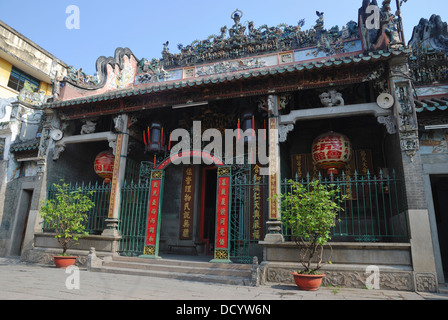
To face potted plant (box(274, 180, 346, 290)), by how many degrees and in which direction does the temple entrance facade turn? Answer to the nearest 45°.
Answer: approximately 45° to its left

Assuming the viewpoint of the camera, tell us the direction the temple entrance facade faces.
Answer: facing the viewer and to the left of the viewer
